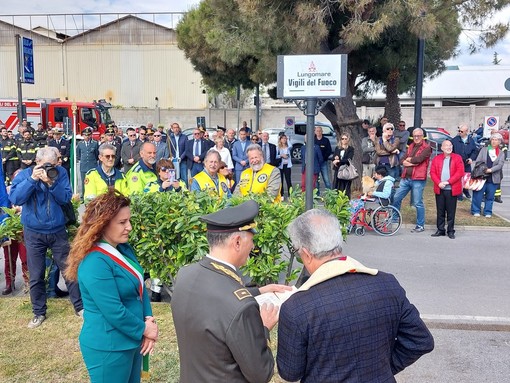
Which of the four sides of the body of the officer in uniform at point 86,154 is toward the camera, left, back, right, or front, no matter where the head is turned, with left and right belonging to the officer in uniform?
front

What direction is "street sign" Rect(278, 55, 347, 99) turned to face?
toward the camera

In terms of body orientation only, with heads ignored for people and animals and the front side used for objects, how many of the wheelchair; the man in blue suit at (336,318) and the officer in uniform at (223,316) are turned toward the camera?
0

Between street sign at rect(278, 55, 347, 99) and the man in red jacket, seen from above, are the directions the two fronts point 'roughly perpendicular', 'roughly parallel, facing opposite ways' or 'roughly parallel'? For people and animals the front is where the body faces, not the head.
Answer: roughly parallel

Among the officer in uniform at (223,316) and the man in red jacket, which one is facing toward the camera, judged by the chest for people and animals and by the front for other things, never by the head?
the man in red jacket

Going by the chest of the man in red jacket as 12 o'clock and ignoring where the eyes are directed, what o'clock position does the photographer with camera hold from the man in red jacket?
The photographer with camera is roughly at 1 o'clock from the man in red jacket.

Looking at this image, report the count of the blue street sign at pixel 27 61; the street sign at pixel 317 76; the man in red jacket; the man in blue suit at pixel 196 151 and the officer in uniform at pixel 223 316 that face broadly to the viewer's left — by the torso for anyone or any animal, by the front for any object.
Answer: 0

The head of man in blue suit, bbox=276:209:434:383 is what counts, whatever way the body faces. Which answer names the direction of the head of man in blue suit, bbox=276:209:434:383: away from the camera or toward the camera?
away from the camera

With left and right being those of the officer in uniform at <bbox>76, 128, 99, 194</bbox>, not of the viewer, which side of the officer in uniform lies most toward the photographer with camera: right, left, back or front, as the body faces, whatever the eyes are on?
front

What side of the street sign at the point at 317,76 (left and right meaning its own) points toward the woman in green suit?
front

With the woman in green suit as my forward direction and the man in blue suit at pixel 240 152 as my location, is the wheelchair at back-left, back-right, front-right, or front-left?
front-left

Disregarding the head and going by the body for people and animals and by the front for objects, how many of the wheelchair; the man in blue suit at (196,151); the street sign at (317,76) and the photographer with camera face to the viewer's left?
1

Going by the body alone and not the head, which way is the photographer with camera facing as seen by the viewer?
toward the camera
